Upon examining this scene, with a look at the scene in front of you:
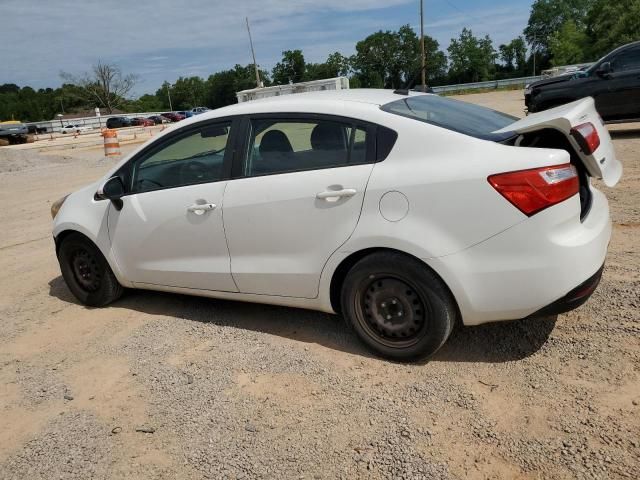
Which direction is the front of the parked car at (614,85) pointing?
to the viewer's left

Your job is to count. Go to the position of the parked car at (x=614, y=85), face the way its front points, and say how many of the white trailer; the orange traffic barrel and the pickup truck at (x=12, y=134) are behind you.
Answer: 0

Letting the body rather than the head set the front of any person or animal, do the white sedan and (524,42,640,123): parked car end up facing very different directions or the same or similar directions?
same or similar directions

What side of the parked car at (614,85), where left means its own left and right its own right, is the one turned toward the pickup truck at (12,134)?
front

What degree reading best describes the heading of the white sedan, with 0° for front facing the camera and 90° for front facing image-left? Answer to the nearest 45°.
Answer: approximately 135°

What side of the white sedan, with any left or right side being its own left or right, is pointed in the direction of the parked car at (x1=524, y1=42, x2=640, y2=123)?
right

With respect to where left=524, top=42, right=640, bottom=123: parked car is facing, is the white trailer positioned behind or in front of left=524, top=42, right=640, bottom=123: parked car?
in front

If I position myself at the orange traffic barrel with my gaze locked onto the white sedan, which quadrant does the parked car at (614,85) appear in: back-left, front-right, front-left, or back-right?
front-left

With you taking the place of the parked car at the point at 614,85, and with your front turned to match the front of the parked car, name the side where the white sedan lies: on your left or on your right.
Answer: on your left

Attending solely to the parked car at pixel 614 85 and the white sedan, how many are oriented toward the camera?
0

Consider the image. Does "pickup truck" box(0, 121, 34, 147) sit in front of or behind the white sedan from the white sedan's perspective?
in front

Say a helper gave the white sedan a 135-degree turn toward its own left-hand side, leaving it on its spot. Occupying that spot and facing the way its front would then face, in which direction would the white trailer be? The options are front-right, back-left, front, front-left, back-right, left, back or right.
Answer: back
